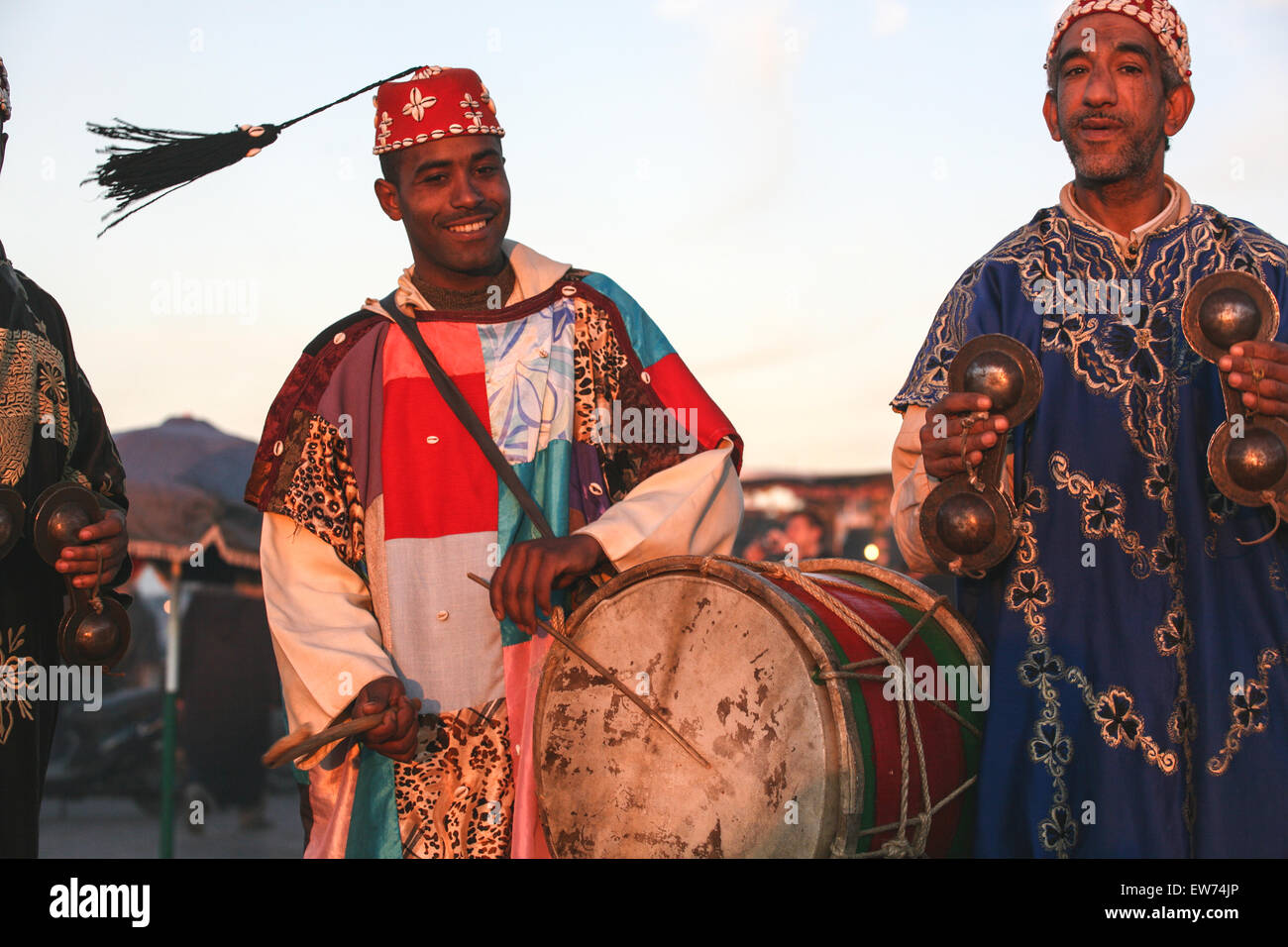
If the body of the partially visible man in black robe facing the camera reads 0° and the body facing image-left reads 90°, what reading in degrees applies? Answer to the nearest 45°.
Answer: approximately 0°

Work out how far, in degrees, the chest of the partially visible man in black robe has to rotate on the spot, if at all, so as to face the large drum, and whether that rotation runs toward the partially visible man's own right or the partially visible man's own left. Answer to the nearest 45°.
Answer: approximately 45° to the partially visible man's own left
